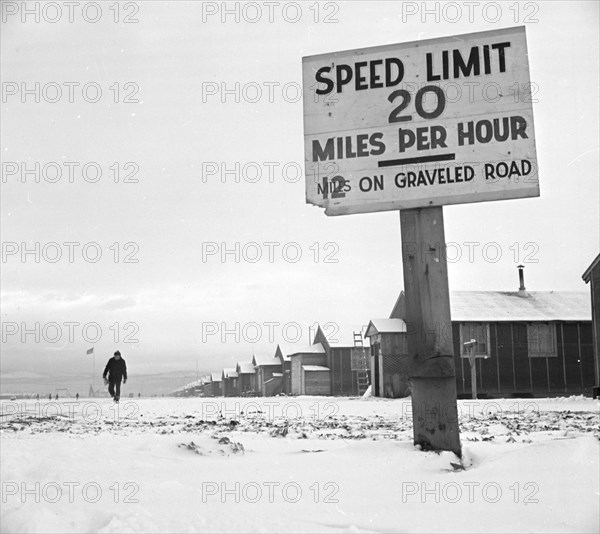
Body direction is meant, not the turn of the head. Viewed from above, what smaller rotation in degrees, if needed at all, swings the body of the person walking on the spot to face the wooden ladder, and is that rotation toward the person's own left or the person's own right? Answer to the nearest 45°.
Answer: approximately 135° to the person's own left

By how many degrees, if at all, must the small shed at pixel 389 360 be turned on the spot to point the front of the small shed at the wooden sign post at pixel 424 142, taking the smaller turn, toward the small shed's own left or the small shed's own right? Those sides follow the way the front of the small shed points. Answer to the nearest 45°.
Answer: approximately 45° to the small shed's own left

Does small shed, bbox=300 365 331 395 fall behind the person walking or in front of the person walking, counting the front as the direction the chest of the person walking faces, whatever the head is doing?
behind

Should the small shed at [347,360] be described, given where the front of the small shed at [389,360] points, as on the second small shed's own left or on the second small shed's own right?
on the second small shed's own right

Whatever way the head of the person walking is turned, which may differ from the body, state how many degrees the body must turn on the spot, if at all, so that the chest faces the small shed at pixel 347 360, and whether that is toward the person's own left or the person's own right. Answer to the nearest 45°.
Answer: approximately 135° to the person's own left

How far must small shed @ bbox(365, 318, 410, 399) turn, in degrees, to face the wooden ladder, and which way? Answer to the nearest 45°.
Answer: approximately 135° to its right

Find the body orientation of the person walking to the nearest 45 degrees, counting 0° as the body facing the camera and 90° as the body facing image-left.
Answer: approximately 0°

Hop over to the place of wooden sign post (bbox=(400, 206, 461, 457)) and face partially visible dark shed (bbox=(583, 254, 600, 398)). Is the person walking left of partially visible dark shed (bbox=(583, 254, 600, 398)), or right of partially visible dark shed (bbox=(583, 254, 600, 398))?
left
